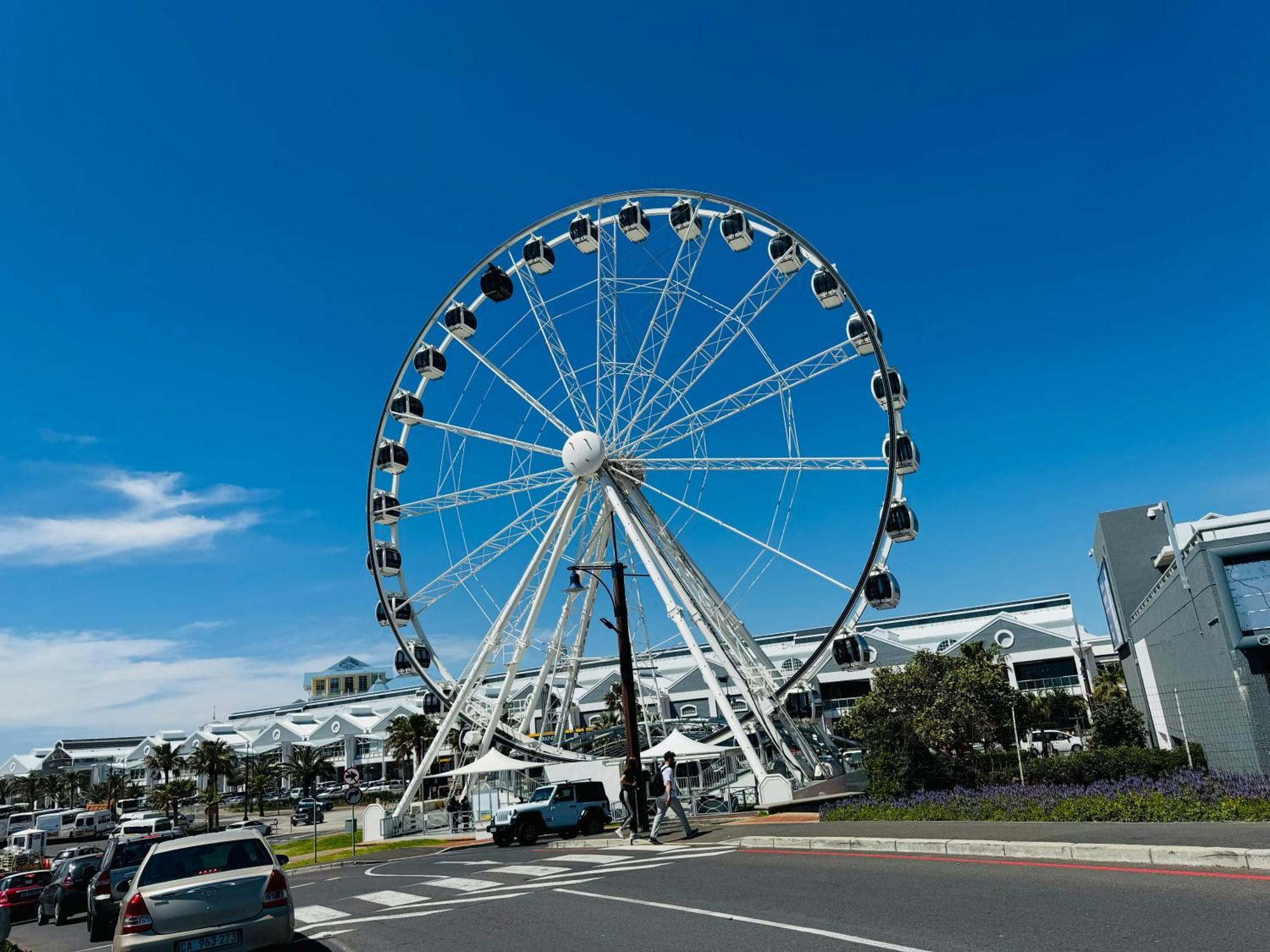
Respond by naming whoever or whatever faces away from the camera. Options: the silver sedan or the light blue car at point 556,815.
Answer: the silver sedan

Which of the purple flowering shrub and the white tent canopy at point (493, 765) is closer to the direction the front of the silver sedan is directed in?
the white tent canopy

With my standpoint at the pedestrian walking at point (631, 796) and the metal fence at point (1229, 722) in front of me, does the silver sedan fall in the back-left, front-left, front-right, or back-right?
back-right

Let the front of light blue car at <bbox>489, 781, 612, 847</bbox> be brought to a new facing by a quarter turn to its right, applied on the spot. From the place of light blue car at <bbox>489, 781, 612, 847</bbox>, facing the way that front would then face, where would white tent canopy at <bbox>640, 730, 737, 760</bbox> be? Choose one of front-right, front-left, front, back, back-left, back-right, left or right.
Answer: right

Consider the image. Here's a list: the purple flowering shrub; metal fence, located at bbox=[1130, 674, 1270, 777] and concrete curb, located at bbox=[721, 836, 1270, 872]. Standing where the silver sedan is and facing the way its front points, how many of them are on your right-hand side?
3

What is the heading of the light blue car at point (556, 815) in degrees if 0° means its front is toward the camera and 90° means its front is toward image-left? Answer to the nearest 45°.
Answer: approximately 45°

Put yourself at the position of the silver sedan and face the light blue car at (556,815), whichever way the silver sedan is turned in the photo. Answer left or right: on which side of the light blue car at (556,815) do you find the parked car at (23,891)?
left

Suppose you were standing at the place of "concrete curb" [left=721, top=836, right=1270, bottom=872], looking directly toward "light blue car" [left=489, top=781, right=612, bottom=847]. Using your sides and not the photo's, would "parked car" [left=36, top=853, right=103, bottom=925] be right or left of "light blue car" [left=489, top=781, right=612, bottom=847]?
left

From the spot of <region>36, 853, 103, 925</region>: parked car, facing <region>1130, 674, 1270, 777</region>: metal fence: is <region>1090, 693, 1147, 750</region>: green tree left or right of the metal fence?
left

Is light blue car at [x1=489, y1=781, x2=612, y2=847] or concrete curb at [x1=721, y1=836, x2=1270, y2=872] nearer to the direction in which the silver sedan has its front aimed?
the light blue car

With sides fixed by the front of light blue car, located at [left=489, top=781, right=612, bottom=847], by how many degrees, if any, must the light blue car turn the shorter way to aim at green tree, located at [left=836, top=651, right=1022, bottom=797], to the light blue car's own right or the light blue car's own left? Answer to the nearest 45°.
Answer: approximately 180°

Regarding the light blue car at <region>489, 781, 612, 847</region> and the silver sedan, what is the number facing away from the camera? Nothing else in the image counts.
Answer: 1

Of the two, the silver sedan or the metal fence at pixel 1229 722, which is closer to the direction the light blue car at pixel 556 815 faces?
the silver sedan

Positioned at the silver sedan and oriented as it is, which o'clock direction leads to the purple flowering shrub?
The purple flowering shrub is roughly at 3 o'clock from the silver sedan.

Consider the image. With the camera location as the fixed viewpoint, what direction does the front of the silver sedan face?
facing away from the viewer
